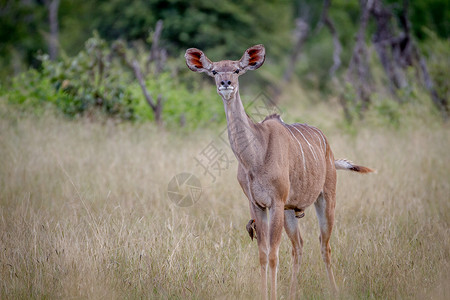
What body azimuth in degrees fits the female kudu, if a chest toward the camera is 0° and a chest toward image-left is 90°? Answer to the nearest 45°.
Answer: approximately 45°
